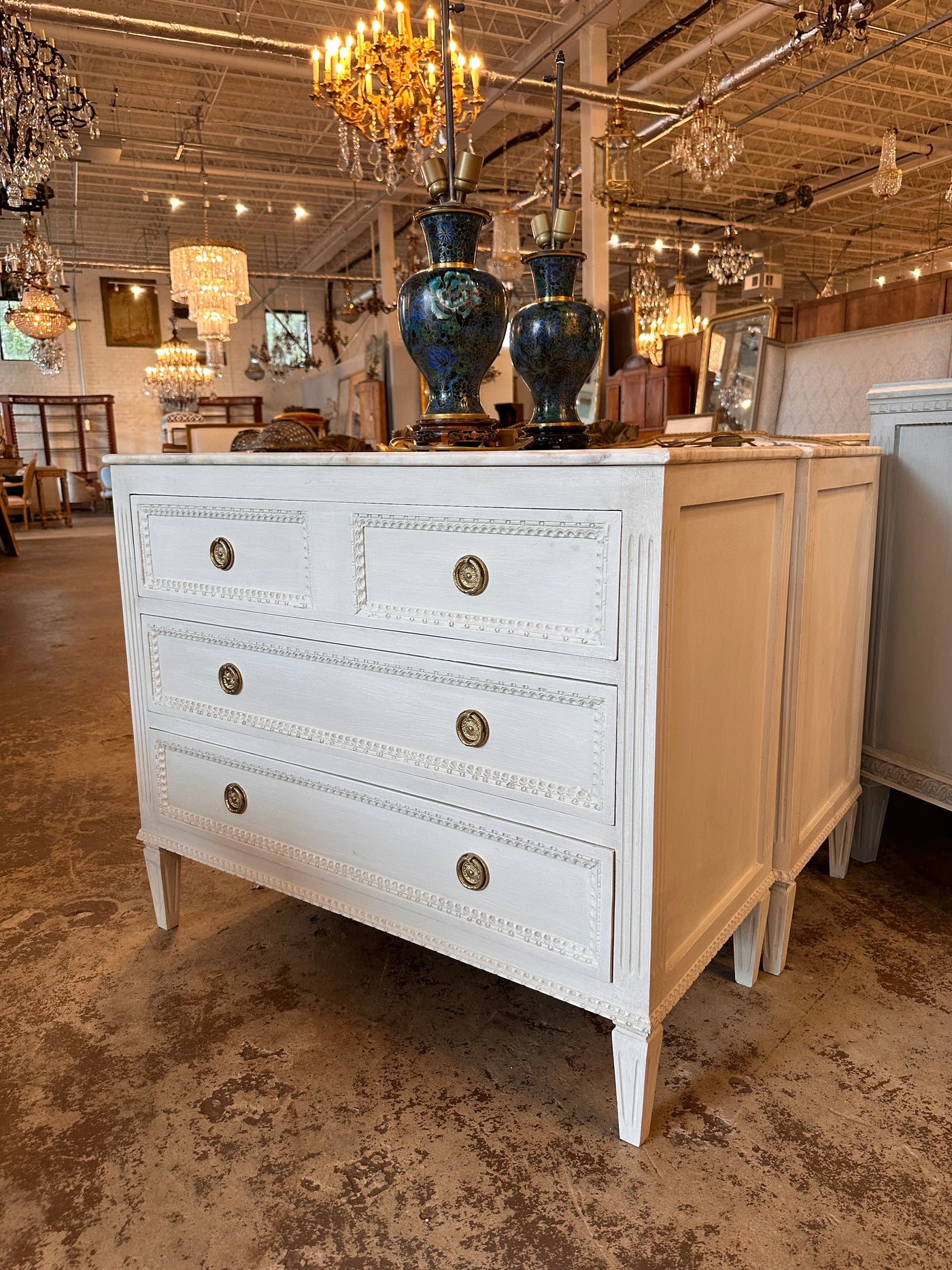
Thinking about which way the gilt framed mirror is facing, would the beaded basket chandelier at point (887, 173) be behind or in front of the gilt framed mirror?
behind

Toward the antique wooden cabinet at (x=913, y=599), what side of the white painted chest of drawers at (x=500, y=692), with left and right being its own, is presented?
back

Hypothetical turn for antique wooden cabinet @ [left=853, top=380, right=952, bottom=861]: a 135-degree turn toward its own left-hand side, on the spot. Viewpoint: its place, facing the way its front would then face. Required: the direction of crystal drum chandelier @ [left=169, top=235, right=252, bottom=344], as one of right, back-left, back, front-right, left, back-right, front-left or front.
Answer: back-left

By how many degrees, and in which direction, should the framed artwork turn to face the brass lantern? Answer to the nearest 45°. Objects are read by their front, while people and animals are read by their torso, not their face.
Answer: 0° — it already faces it

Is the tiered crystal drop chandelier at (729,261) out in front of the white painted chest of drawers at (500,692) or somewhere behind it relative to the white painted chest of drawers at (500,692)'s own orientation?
behind

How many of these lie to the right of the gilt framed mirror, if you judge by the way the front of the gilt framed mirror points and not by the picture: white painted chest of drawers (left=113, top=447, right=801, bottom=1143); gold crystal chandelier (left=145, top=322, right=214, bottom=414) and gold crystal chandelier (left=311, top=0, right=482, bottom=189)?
2

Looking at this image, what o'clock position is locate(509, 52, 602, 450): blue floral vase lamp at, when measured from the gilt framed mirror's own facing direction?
The blue floral vase lamp is roughly at 11 o'clock from the gilt framed mirror.

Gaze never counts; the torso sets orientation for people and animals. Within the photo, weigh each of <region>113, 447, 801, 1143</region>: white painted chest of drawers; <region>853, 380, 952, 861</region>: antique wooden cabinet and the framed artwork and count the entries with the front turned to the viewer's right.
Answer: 0

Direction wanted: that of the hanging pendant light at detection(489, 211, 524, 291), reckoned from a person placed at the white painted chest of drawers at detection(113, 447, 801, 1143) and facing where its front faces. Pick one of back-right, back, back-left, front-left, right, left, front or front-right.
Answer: back-right

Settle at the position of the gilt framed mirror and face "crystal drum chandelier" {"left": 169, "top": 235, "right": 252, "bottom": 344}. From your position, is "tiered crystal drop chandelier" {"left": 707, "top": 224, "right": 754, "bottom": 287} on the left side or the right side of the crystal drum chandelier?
right

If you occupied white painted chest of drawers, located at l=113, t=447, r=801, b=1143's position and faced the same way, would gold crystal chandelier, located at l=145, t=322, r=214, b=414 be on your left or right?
on your right

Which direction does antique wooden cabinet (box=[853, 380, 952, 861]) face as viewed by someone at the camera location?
facing the viewer and to the left of the viewer

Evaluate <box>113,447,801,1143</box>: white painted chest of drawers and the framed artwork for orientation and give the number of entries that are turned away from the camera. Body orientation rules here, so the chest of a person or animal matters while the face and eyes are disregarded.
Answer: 0

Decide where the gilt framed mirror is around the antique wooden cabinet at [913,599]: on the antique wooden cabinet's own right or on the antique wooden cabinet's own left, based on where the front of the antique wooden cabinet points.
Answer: on the antique wooden cabinet's own right

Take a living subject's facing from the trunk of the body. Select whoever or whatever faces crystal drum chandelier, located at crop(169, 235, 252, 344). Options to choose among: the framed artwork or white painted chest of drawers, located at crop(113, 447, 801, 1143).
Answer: the framed artwork

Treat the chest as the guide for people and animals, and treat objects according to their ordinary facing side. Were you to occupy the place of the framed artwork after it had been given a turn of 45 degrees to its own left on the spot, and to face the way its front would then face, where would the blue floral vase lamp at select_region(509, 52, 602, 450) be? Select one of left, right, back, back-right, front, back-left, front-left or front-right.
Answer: front-right

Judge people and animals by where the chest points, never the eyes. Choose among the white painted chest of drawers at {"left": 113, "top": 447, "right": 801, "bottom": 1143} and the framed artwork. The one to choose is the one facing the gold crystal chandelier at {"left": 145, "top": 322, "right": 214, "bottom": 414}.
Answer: the framed artwork

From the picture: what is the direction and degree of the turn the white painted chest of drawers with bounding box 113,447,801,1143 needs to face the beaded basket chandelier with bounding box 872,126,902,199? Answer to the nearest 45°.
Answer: approximately 180°

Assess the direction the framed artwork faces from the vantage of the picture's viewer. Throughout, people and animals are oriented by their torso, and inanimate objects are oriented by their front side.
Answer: facing the viewer
